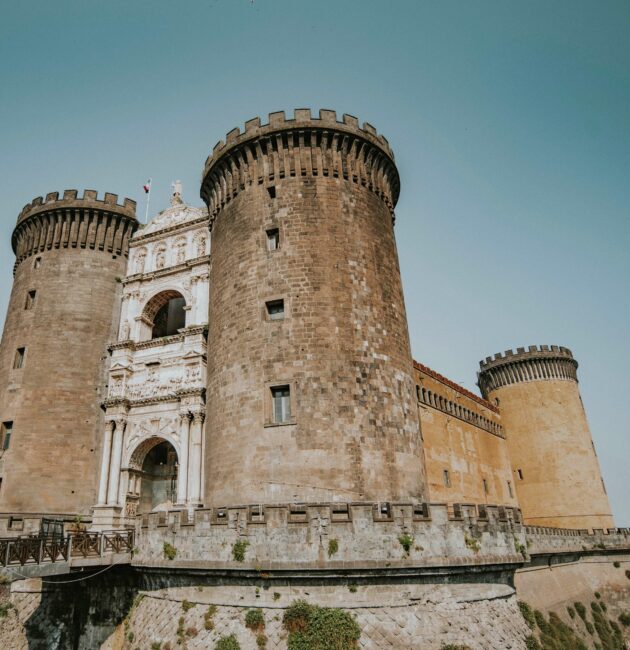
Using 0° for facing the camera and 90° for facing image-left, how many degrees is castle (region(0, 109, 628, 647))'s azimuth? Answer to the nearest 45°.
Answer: approximately 45°

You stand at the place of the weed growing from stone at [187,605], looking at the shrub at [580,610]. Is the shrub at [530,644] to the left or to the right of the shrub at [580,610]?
right
